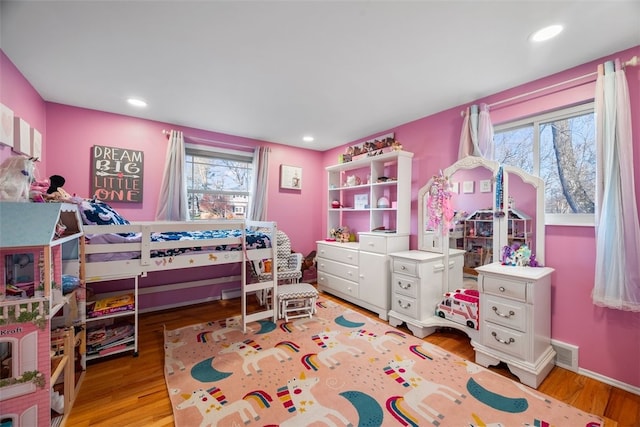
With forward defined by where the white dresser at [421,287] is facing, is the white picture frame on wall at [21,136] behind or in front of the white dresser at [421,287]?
in front

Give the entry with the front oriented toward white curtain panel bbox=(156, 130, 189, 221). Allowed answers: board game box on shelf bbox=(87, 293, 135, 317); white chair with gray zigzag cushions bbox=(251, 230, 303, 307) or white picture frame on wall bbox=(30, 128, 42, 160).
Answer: the white picture frame on wall

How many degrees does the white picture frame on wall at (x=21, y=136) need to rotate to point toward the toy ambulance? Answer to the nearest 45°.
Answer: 0° — it already faces it

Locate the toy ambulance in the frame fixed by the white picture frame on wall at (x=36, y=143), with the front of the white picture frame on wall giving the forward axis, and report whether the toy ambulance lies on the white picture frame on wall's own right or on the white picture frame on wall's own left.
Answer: on the white picture frame on wall's own right

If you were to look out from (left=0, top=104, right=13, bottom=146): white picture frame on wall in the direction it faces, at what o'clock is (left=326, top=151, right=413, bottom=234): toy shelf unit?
The toy shelf unit is roughly at 11 o'clock from the white picture frame on wall.

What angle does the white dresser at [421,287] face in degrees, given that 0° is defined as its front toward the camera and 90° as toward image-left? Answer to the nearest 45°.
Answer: approximately 45°

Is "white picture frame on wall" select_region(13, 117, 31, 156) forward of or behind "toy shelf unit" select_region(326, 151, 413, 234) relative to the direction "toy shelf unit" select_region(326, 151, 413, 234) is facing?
forward

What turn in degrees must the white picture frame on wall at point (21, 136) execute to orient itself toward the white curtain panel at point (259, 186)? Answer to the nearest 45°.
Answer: approximately 45° to its left

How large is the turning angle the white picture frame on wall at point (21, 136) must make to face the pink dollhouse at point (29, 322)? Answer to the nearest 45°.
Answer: approximately 45° to its right

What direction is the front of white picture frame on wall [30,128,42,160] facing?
to the viewer's right
